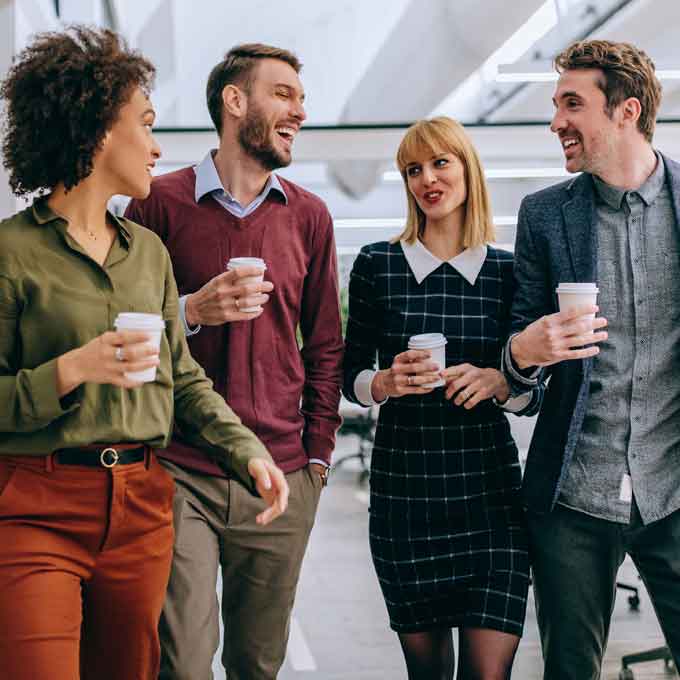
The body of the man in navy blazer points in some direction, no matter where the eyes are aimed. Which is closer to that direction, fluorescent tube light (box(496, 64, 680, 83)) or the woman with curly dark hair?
the woman with curly dark hair

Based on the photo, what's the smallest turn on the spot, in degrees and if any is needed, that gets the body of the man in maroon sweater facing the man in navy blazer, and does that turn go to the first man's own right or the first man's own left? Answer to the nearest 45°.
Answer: approximately 90° to the first man's own left

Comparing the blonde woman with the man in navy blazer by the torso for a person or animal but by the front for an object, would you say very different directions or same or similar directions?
same or similar directions

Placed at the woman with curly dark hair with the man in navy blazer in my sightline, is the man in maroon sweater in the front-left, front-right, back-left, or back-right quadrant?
front-left

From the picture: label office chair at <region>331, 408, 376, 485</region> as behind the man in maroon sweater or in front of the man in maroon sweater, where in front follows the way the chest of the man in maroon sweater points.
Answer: behind

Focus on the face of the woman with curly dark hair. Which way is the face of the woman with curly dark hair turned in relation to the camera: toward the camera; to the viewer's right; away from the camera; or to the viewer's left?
to the viewer's right

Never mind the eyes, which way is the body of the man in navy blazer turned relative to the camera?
toward the camera

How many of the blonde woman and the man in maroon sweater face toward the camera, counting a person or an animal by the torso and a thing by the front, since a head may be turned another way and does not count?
2

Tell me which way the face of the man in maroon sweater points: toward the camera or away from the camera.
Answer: toward the camera

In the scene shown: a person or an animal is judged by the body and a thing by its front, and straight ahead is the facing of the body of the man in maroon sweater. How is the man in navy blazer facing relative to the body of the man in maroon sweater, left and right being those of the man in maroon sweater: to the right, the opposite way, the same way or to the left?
the same way

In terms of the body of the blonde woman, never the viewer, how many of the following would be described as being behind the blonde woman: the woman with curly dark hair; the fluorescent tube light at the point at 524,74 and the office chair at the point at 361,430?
2

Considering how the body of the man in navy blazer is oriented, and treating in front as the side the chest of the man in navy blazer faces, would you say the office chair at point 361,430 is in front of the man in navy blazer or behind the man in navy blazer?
behind

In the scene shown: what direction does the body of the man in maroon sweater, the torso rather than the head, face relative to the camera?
toward the camera

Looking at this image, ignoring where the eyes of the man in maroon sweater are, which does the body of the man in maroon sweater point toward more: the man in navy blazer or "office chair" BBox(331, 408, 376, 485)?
the man in navy blazer
